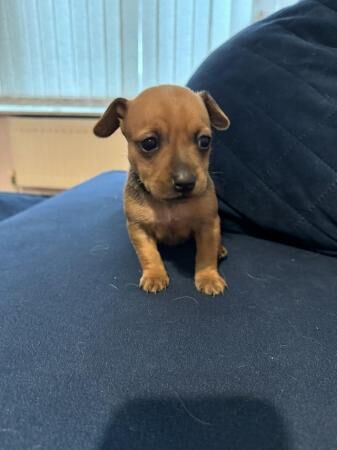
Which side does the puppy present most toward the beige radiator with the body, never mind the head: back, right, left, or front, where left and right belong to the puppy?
back

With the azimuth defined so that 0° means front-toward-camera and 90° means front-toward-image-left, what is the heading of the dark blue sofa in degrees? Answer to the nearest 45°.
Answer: approximately 45°

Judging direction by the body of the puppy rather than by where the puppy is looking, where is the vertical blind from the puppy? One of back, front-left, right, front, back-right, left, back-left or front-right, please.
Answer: back

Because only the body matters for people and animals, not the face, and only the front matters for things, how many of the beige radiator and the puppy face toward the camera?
2

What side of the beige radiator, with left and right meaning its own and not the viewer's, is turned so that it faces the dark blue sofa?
front

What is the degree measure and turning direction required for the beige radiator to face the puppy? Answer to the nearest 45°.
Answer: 0° — it already faces it

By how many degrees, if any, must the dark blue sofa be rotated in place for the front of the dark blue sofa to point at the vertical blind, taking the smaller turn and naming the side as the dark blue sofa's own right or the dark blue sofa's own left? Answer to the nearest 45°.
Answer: approximately 135° to the dark blue sofa's own right

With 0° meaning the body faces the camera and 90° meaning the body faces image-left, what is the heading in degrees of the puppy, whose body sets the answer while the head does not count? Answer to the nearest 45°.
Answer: approximately 0°

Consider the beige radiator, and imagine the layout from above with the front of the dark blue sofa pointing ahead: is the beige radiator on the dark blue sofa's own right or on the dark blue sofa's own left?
on the dark blue sofa's own right
